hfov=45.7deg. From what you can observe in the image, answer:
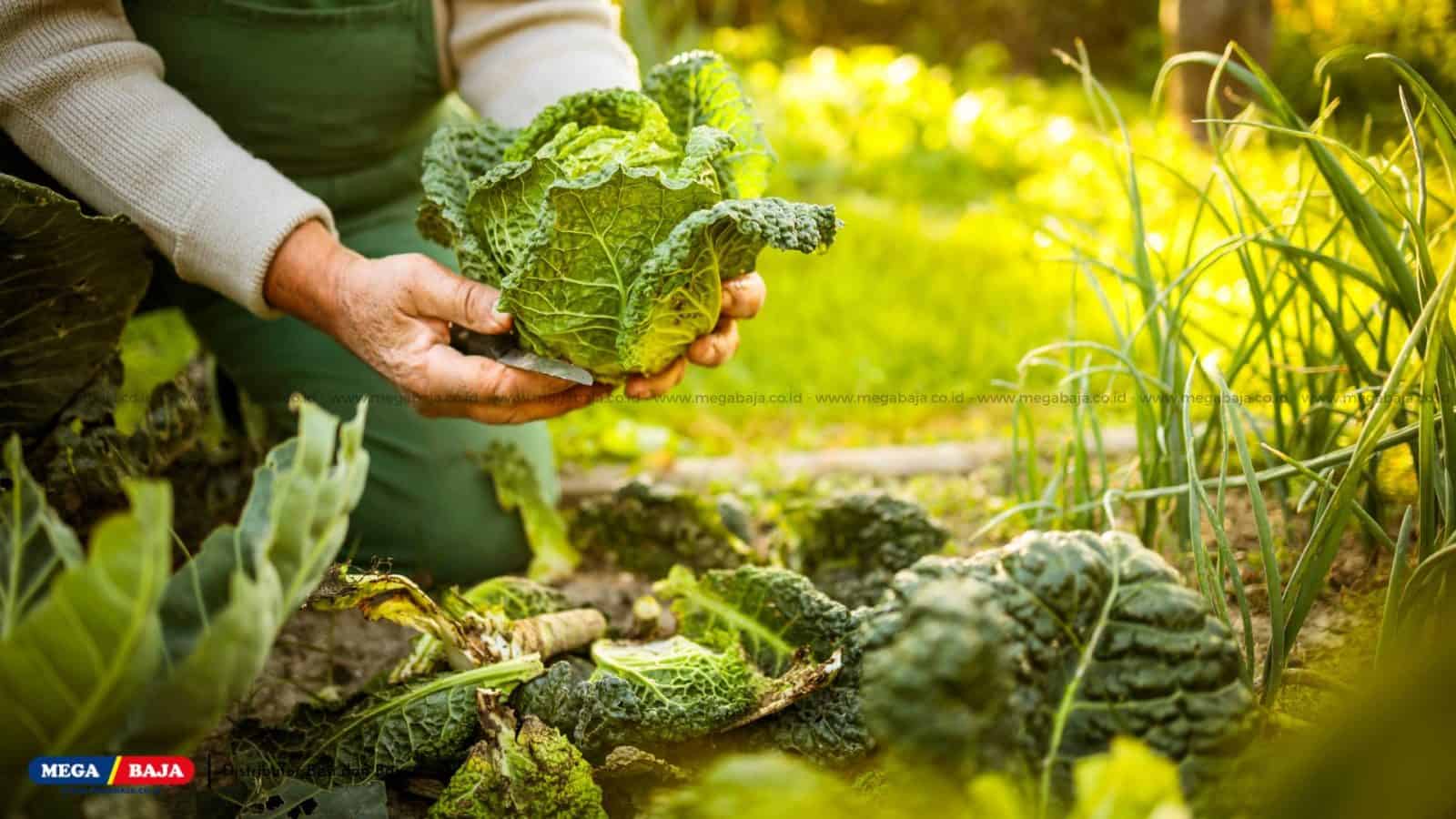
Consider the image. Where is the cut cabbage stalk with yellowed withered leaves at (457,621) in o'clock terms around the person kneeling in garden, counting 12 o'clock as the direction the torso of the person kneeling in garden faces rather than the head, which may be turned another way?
The cut cabbage stalk with yellowed withered leaves is roughly at 1 o'clock from the person kneeling in garden.

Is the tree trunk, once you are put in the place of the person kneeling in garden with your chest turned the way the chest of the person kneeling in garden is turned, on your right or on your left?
on your left

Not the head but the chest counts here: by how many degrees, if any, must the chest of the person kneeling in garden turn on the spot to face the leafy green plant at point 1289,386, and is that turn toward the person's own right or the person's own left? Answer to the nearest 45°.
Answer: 0° — they already face it

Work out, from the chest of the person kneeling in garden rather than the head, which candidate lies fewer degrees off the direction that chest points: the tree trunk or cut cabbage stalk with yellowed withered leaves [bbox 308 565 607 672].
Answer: the cut cabbage stalk with yellowed withered leaves

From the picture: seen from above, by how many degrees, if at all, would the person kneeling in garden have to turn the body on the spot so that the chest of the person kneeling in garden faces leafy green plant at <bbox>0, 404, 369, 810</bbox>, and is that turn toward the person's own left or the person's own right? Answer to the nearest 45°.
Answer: approximately 45° to the person's own right

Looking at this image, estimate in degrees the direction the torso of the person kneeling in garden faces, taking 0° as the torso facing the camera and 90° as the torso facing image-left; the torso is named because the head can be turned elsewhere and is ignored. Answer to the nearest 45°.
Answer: approximately 315°
